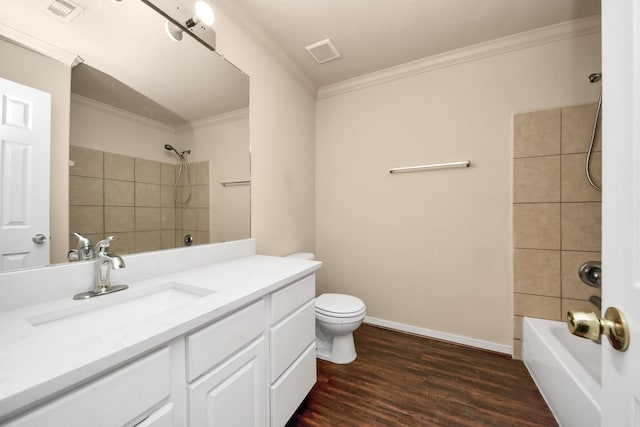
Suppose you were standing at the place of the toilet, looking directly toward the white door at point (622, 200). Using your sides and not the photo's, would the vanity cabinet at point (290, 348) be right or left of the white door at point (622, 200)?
right

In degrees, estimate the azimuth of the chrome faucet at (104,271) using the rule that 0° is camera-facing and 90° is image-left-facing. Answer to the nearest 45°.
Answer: approximately 315°

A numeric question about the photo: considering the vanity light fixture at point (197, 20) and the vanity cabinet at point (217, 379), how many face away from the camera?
0

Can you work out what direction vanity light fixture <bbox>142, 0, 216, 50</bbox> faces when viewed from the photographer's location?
facing the viewer and to the right of the viewer

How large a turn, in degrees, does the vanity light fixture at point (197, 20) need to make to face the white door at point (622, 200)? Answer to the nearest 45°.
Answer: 0° — it already faces it
